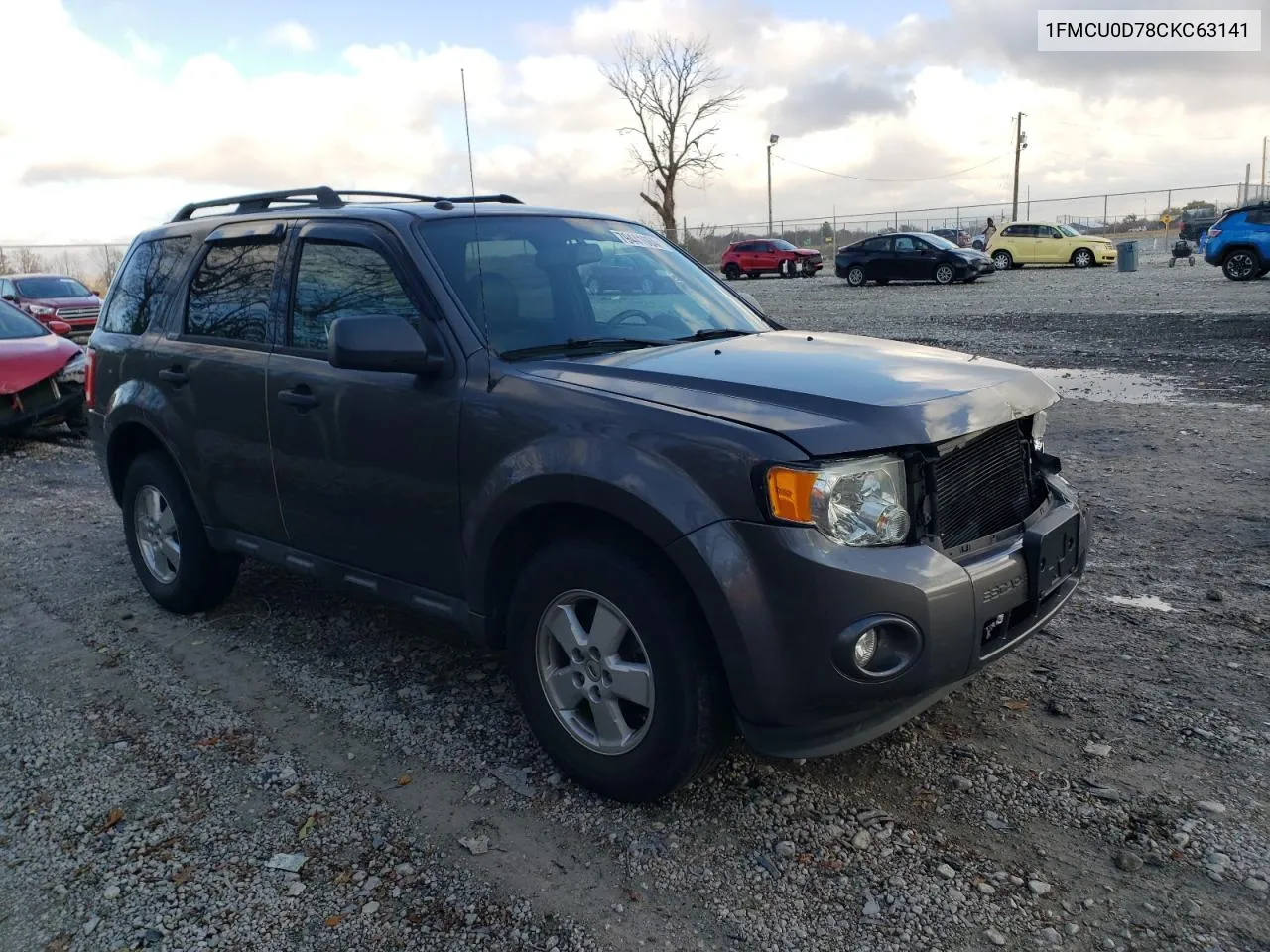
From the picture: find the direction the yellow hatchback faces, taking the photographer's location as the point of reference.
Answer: facing to the right of the viewer

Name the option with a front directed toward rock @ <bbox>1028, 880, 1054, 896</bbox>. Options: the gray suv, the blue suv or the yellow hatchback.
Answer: the gray suv

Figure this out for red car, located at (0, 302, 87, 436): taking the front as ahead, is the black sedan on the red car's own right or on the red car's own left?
on the red car's own left

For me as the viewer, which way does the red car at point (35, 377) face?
facing the viewer and to the right of the viewer

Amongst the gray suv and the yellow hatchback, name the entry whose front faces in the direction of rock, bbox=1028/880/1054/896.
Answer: the gray suv

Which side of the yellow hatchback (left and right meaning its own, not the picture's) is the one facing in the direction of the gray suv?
right

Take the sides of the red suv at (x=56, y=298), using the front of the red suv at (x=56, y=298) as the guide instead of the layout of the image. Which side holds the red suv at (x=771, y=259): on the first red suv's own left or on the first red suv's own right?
on the first red suv's own left

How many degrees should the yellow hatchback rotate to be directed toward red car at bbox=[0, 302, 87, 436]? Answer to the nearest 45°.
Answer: approximately 90° to its right

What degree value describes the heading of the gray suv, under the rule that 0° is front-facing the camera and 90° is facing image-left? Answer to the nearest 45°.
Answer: approximately 315°
